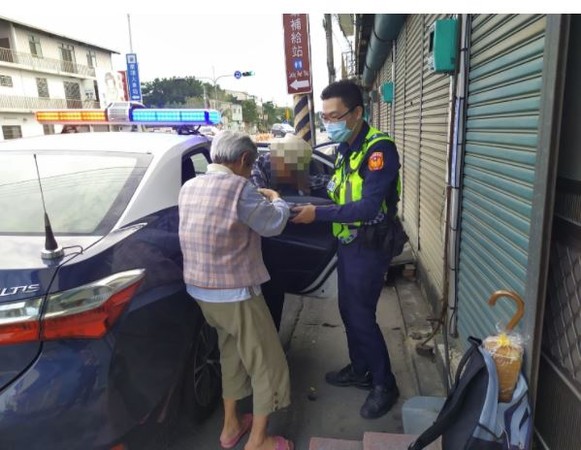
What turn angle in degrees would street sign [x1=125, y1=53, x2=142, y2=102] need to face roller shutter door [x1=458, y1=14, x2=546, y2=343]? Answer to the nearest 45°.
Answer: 0° — it already faces it

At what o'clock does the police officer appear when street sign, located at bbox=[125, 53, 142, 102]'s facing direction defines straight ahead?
The police officer is roughly at 12 o'clock from the street sign.

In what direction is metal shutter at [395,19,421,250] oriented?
to the viewer's left

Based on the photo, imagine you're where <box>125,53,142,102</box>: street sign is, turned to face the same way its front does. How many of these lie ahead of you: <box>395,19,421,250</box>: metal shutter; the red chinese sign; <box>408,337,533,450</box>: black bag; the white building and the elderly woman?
4

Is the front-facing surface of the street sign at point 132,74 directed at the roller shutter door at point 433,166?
yes

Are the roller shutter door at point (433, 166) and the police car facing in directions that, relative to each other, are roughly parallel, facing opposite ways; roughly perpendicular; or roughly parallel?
roughly perpendicular

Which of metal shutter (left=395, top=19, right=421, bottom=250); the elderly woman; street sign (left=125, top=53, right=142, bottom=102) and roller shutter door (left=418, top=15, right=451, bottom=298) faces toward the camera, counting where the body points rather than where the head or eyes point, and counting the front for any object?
the street sign

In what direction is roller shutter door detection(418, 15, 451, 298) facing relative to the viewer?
to the viewer's left

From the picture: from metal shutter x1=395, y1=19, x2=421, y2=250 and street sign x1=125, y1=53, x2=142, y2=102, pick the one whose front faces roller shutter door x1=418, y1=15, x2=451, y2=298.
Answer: the street sign

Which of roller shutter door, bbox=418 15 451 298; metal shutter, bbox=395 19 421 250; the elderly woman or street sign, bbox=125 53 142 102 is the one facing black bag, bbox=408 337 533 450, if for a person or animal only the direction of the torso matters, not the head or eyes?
the street sign

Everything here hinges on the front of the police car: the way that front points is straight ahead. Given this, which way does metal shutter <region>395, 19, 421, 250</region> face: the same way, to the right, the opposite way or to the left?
to the left

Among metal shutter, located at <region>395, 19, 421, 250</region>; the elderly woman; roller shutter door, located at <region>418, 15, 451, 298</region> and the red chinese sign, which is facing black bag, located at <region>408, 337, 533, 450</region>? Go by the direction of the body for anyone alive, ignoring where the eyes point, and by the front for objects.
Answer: the red chinese sign
